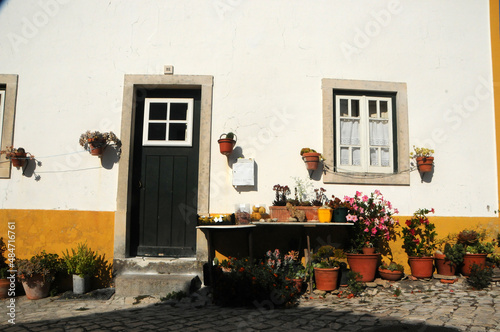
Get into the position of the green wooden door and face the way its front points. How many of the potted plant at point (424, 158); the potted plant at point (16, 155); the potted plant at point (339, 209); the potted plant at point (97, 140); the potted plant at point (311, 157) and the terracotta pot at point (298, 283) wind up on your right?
2

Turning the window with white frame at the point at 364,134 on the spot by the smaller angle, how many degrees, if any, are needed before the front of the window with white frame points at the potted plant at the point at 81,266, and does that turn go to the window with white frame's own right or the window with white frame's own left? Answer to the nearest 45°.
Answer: approximately 45° to the window with white frame's own right

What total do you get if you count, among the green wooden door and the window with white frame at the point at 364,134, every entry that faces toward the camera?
2

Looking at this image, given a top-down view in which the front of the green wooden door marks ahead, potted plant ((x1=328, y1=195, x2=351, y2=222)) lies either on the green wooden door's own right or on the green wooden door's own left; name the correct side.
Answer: on the green wooden door's own left

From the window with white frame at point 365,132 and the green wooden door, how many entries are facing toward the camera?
2

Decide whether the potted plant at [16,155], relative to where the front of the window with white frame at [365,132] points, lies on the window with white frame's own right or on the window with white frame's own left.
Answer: on the window with white frame's own right

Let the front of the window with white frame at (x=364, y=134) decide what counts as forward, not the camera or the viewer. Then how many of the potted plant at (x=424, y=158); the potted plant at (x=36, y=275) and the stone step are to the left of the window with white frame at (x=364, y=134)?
1

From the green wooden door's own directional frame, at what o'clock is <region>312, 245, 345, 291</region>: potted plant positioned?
The potted plant is roughly at 10 o'clock from the green wooden door.
